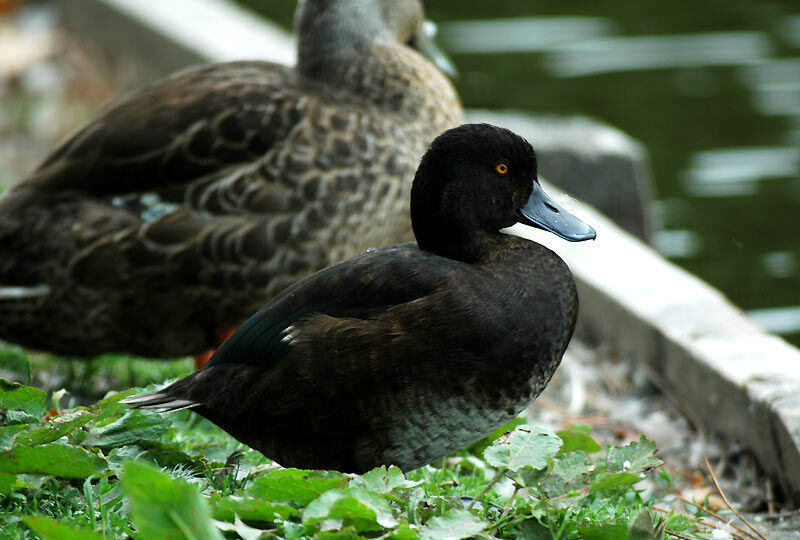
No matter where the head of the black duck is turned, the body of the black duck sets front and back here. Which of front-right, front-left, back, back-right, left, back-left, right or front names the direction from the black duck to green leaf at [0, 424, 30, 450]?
back

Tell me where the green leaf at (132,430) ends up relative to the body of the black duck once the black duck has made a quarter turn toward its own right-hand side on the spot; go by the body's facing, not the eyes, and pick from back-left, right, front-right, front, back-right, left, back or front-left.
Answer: right

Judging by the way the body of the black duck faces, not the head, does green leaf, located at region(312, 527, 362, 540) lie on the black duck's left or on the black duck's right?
on the black duck's right

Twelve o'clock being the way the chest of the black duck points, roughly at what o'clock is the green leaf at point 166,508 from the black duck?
The green leaf is roughly at 4 o'clock from the black duck.

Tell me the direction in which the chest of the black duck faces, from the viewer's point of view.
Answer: to the viewer's right

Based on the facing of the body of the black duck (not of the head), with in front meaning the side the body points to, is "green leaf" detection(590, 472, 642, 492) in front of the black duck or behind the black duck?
in front

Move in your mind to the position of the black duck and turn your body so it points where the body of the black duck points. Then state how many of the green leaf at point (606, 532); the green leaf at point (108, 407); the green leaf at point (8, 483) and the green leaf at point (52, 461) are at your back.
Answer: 3

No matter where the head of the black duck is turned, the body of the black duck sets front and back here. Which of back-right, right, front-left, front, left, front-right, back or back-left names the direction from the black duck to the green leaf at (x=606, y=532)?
front-right

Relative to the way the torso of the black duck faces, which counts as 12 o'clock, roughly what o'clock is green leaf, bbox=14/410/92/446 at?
The green leaf is roughly at 6 o'clock from the black duck.

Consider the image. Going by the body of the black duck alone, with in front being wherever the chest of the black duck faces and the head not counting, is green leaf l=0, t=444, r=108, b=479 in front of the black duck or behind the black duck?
behind

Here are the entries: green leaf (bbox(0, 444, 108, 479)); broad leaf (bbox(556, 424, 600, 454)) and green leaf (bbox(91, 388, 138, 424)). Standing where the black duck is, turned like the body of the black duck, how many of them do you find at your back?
2

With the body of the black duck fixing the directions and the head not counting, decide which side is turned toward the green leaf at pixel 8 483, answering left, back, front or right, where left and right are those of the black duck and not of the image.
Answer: back
